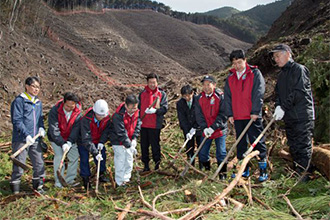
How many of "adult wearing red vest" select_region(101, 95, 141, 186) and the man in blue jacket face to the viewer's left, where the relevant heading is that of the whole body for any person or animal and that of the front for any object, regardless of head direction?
0

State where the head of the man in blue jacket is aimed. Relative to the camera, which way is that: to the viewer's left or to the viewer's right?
to the viewer's right

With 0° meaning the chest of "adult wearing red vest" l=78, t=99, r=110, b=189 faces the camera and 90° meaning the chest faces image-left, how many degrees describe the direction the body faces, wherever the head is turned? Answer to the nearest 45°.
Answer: approximately 315°

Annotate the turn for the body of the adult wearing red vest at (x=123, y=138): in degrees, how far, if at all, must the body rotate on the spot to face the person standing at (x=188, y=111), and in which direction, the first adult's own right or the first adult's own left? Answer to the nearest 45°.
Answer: approximately 90° to the first adult's own left

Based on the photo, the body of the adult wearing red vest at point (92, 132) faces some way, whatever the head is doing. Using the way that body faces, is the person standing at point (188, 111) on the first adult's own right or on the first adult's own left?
on the first adult's own left

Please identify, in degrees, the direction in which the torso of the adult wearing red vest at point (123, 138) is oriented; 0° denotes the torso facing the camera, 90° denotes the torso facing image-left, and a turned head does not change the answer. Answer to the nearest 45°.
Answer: approximately 315°

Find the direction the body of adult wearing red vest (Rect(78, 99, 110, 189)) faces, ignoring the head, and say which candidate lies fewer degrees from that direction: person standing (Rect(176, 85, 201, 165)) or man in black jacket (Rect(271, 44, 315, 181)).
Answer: the man in black jacket

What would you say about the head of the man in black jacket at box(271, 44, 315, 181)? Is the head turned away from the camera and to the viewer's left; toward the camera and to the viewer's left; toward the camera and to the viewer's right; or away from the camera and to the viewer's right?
toward the camera and to the viewer's left
